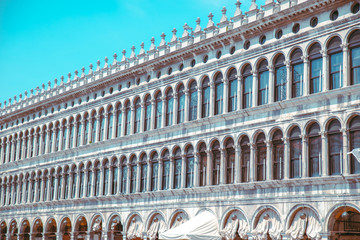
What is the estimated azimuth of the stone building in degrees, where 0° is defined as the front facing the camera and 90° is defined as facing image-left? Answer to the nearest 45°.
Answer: approximately 45°
